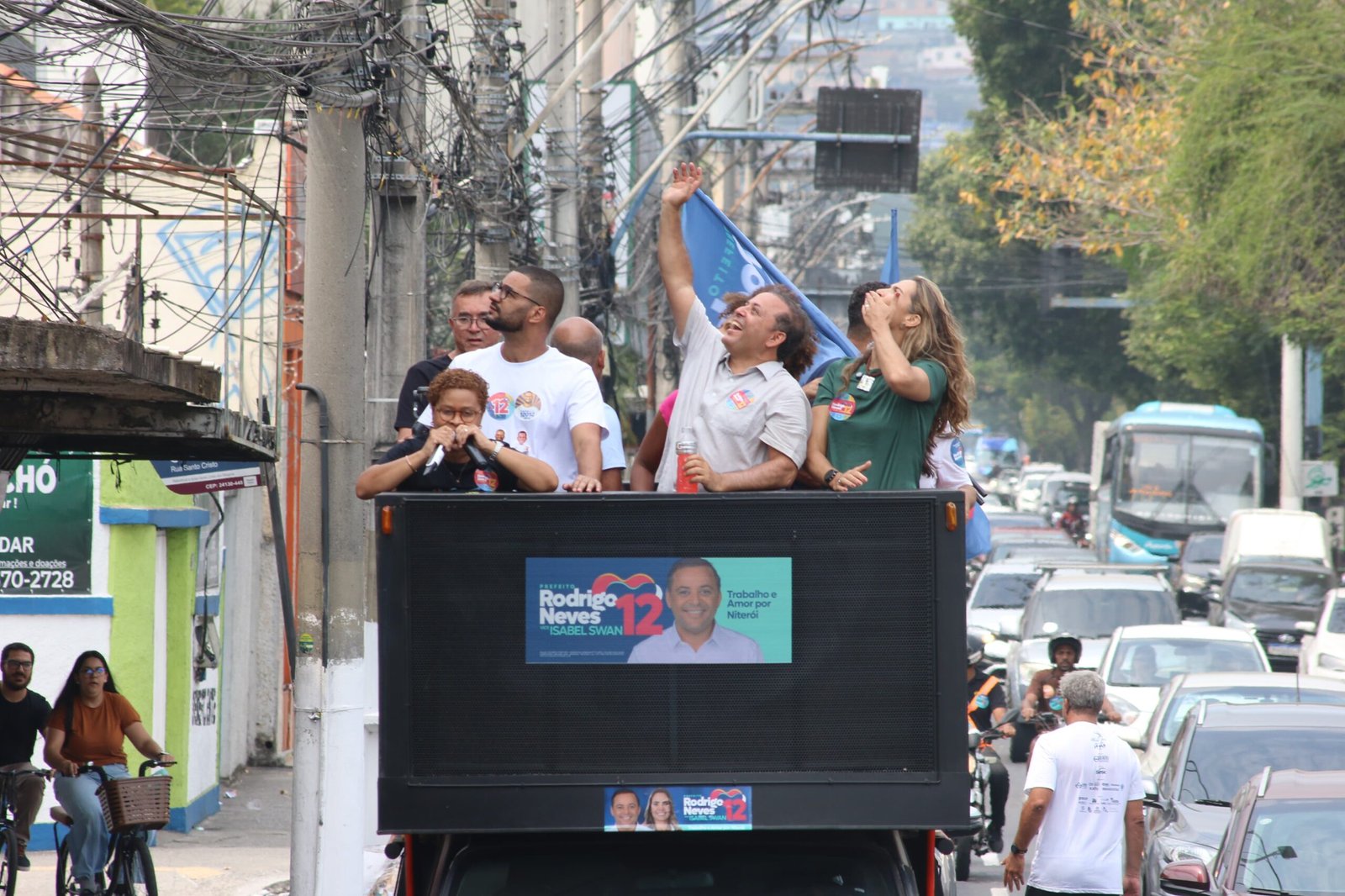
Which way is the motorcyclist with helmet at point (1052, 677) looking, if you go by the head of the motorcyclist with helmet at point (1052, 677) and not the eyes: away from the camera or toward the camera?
toward the camera

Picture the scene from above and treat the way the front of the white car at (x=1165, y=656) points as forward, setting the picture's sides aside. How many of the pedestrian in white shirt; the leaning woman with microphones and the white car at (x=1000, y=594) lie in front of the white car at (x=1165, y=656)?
2

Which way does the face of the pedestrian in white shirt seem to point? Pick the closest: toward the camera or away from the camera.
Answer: away from the camera

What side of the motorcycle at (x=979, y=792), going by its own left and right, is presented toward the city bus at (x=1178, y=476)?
back

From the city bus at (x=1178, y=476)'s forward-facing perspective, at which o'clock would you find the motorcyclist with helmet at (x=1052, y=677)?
The motorcyclist with helmet is roughly at 12 o'clock from the city bus.

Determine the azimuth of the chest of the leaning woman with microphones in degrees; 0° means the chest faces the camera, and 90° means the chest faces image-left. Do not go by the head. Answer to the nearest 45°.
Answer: approximately 0°

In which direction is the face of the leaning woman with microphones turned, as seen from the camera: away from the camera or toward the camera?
toward the camera

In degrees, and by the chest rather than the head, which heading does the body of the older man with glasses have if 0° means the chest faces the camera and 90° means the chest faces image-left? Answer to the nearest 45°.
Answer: approximately 0°

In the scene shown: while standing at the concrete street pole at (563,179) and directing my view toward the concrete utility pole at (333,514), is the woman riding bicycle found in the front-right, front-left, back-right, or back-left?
front-right

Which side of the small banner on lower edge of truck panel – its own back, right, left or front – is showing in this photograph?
front

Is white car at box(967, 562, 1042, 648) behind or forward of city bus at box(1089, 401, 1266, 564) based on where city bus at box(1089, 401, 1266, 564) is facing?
forward

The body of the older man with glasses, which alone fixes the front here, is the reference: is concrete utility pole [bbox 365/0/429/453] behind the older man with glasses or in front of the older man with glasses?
behind

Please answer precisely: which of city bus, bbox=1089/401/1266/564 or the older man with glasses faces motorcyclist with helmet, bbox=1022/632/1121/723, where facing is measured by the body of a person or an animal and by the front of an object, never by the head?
the city bus

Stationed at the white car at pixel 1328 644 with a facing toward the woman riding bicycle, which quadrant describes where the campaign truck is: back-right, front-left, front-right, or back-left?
front-left

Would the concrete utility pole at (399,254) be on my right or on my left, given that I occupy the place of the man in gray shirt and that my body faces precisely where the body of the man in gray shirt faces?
on my right

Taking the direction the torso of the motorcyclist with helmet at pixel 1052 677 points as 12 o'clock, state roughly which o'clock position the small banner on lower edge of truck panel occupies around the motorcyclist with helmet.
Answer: The small banner on lower edge of truck panel is roughly at 12 o'clock from the motorcyclist with helmet.

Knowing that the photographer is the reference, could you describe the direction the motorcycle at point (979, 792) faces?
facing the viewer
